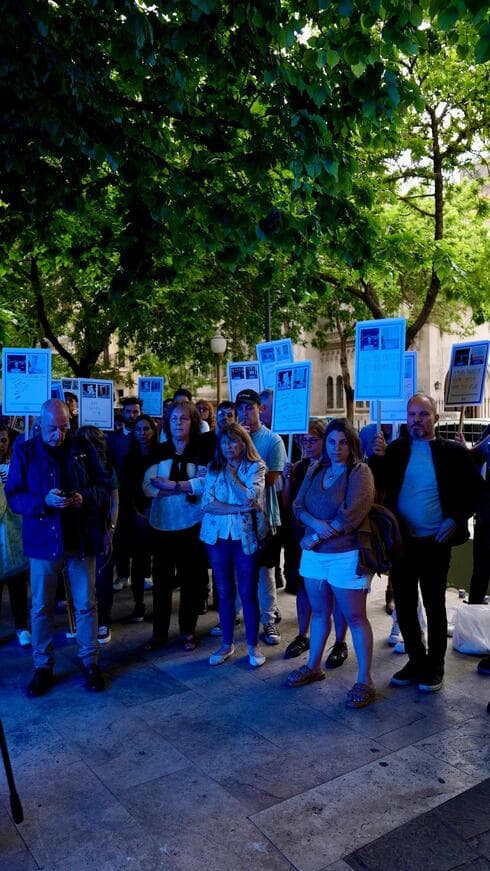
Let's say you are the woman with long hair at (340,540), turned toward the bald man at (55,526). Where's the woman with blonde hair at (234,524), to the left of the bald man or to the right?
right

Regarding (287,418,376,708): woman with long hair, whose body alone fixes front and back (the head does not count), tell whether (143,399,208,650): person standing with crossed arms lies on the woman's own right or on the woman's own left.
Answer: on the woman's own right

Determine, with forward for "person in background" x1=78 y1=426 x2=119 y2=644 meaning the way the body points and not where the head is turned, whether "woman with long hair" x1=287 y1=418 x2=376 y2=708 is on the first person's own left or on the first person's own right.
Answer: on the first person's own left

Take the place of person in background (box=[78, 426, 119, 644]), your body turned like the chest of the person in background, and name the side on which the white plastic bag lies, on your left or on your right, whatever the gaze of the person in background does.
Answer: on your left

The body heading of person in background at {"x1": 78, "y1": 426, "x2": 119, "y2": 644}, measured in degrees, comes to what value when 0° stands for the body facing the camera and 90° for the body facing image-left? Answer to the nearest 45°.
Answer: approximately 0°
